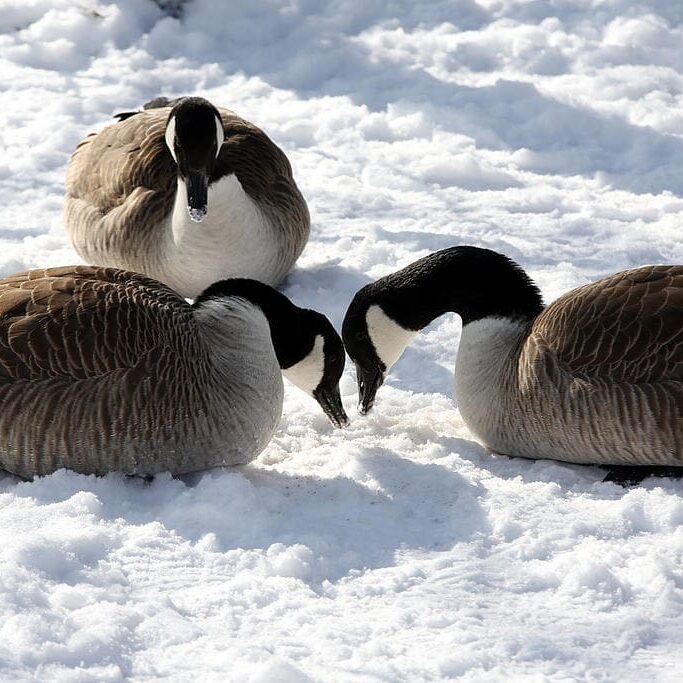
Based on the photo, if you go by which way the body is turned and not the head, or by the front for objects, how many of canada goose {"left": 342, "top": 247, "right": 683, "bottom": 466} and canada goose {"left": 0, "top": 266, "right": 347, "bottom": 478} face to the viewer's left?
1

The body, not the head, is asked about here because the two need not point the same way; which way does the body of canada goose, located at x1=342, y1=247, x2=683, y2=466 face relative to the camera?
to the viewer's left

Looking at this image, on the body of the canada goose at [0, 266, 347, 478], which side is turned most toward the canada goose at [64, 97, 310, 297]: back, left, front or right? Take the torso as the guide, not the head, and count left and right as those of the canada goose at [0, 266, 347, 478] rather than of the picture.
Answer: left

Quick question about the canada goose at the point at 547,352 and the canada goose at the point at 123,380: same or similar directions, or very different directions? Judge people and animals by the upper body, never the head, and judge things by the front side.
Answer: very different directions

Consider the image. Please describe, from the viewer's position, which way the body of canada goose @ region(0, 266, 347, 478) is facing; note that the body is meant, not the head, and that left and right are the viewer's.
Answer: facing to the right of the viewer

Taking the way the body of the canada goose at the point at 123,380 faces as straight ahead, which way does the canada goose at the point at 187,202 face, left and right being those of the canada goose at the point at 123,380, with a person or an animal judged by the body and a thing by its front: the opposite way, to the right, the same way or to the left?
to the right

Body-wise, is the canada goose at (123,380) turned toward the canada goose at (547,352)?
yes

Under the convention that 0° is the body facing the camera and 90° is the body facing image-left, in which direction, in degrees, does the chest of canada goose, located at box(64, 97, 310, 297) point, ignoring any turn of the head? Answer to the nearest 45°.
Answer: approximately 0°

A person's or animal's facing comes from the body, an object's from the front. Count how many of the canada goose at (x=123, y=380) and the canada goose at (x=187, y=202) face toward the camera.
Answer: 1
